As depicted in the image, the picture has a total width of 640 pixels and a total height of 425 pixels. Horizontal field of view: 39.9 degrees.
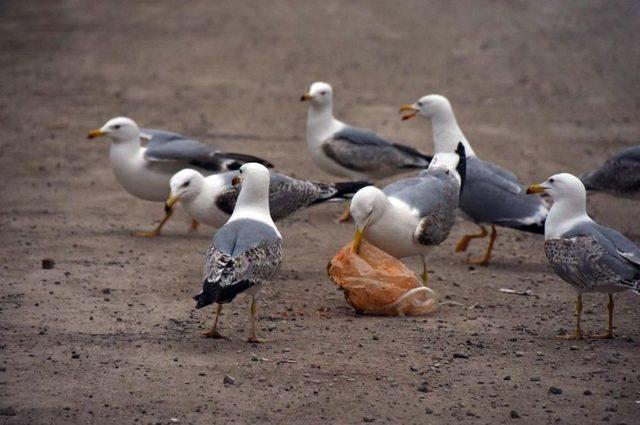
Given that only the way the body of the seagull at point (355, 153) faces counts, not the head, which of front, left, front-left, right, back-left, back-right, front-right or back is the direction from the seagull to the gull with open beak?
back-left

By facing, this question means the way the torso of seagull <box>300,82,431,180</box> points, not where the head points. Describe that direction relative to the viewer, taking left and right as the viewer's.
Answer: facing to the left of the viewer

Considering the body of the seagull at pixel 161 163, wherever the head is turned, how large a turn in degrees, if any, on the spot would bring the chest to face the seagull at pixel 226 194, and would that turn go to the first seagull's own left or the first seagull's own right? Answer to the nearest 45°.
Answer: approximately 135° to the first seagull's own left

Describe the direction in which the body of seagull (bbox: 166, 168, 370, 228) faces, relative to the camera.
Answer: to the viewer's left

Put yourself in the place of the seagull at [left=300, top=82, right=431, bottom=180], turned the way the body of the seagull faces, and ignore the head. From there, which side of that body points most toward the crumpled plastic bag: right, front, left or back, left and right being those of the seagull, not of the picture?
left

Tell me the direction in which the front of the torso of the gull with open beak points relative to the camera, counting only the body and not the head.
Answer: to the viewer's left

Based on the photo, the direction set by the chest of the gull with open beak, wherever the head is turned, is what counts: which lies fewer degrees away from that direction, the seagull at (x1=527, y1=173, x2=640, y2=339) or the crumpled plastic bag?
the crumpled plastic bag

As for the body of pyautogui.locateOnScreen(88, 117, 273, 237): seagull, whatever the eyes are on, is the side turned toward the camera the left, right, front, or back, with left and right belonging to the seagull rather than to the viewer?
left

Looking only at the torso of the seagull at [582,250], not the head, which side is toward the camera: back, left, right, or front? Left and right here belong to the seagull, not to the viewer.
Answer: left
